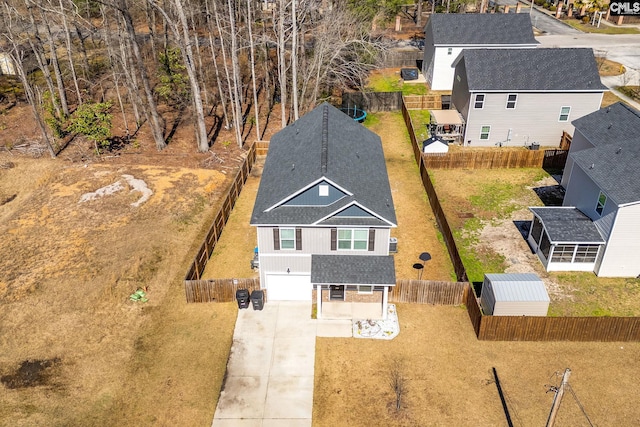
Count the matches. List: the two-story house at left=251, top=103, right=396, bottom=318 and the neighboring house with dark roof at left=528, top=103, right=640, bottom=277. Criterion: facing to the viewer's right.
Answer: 1

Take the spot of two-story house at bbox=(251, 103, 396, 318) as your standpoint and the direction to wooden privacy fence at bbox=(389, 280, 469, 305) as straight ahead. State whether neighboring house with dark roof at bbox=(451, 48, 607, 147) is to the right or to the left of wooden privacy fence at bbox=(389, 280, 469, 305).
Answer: left

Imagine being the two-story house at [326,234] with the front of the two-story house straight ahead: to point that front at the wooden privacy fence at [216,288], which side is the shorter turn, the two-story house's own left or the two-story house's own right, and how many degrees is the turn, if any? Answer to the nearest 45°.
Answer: approximately 90° to the two-story house's own right

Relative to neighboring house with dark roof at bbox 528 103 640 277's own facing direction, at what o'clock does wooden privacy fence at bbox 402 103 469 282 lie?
The wooden privacy fence is roughly at 6 o'clock from the neighboring house with dark roof.

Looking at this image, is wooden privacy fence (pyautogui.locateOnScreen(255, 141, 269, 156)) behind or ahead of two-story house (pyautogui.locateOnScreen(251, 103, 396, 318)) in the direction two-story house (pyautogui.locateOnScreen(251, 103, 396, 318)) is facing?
behind

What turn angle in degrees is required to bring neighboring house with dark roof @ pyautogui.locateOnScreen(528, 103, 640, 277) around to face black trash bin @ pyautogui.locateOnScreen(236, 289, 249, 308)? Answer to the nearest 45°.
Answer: approximately 135° to its right

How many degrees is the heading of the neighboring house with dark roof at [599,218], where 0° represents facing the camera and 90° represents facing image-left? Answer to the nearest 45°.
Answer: approximately 270°

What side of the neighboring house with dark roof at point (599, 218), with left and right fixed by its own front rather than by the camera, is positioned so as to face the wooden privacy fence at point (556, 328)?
right

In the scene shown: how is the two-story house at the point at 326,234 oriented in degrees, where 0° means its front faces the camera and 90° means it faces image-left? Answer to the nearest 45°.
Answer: approximately 0°

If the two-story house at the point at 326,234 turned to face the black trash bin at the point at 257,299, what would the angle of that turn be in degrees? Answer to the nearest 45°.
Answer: approximately 90° to its right

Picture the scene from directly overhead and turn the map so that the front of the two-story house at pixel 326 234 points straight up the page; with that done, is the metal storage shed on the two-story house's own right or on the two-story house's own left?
on the two-story house's own left

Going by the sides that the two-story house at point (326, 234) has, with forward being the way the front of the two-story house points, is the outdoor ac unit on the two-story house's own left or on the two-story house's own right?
on the two-story house's own left
